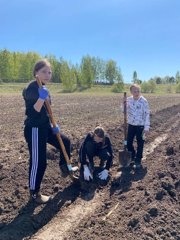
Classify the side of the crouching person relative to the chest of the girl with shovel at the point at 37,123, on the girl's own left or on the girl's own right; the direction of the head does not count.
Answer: on the girl's own left

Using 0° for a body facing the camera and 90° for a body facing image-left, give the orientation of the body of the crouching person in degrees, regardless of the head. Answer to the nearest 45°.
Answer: approximately 0°

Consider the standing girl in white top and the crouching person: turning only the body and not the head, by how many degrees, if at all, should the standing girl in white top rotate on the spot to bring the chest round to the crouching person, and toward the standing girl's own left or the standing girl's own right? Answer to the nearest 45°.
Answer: approximately 45° to the standing girl's own right

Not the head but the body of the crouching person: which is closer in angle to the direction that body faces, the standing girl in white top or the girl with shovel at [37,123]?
the girl with shovel

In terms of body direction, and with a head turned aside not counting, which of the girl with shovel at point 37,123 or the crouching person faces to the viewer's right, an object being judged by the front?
the girl with shovel

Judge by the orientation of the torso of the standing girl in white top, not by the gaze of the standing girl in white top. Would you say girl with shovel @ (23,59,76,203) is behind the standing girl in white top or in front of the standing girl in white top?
in front

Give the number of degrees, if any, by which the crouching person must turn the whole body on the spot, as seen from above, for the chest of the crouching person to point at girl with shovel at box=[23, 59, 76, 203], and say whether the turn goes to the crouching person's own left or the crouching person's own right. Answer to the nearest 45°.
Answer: approximately 45° to the crouching person's own right

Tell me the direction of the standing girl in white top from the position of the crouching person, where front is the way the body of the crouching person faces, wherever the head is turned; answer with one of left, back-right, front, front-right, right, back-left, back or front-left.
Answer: back-left
